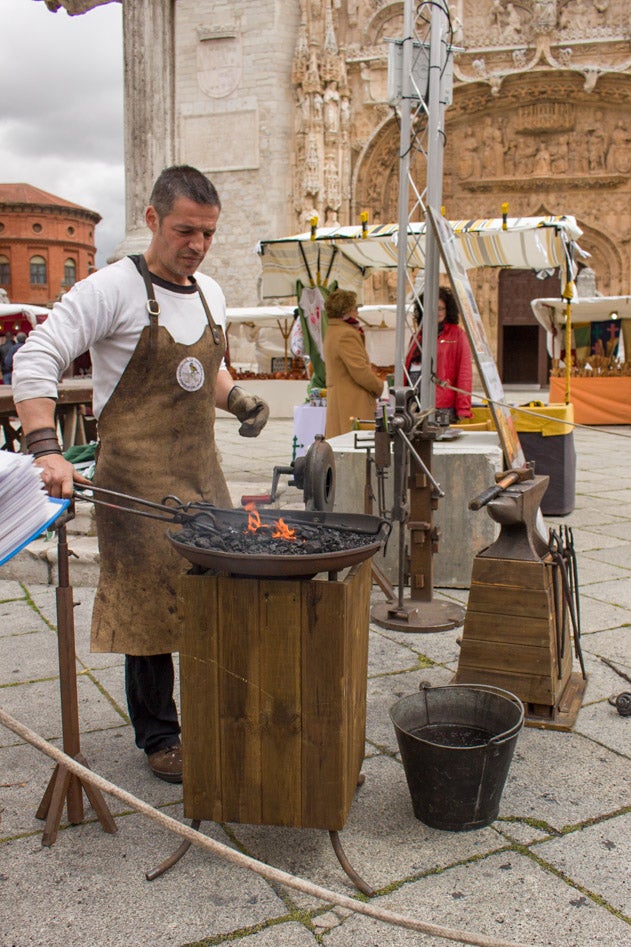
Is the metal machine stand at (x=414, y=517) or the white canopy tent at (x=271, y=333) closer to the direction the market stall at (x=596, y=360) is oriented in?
the metal machine stand

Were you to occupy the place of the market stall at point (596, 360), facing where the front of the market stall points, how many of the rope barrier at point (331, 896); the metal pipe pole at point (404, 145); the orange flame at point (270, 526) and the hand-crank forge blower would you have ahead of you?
4

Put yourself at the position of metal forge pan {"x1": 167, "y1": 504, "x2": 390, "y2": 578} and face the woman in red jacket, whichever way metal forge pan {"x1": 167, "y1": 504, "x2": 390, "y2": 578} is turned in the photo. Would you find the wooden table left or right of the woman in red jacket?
left

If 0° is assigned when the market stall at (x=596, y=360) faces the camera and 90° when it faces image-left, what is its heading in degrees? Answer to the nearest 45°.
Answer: approximately 0°

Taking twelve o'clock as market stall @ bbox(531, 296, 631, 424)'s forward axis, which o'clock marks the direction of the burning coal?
The burning coal is roughly at 12 o'clock from the market stall.

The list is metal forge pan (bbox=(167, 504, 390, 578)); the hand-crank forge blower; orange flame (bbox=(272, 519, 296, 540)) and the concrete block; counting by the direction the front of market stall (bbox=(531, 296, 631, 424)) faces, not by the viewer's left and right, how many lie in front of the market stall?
4

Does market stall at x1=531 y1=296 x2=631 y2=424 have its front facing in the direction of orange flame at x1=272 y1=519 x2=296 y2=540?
yes

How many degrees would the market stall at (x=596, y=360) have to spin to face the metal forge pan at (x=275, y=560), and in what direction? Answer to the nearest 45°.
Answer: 0° — it already faces it

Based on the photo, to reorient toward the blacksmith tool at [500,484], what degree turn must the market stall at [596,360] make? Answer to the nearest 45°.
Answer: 0° — it already faces it

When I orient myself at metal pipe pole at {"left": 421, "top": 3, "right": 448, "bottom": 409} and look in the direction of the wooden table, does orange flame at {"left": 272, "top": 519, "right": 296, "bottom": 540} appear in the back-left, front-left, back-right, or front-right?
back-left
